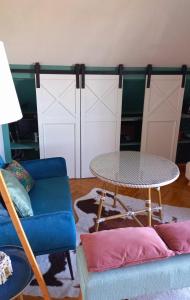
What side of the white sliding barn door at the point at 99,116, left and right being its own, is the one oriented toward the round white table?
front

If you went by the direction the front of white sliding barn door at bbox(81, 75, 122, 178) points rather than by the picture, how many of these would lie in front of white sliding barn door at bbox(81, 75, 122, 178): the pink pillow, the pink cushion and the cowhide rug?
3

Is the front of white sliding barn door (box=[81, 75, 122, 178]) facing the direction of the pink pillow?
yes

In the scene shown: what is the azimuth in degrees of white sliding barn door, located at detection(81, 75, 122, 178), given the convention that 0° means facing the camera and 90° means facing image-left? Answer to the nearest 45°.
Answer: approximately 0°

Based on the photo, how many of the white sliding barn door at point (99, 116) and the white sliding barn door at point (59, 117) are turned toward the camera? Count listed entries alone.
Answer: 2

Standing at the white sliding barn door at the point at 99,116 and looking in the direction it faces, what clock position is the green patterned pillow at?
The green patterned pillow is roughly at 1 o'clock from the white sliding barn door.

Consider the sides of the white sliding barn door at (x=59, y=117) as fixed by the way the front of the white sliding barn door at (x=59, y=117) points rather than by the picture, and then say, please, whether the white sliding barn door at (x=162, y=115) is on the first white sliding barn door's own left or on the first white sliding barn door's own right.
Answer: on the first white sliding barn door's own left

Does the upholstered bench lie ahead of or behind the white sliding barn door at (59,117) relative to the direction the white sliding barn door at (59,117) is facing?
ahead

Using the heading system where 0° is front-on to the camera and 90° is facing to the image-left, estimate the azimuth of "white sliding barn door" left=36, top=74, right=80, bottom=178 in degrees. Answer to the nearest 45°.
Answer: approximately 0°

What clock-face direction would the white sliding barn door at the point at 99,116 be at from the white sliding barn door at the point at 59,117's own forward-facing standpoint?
the white sliding barn door at the point at 99,116 is roughly at 9 o'clock from the white sliding barn door at the point at 59,117.

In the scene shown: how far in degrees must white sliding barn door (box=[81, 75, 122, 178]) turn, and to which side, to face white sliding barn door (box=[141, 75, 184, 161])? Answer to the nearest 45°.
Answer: approximately 90° to its left

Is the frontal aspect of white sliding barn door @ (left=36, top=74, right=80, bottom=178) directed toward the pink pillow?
yes

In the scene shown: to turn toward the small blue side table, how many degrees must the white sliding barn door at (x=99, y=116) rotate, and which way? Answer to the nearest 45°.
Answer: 0° — it already faces it
